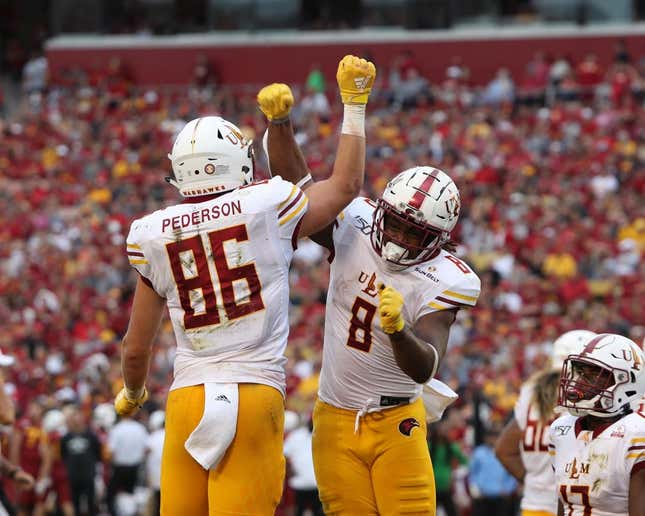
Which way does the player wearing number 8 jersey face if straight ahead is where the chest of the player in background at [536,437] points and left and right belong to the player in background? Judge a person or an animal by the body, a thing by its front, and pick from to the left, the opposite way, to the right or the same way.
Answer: the opposite way

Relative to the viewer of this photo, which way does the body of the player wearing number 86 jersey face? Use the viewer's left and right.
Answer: facing away from the viewer

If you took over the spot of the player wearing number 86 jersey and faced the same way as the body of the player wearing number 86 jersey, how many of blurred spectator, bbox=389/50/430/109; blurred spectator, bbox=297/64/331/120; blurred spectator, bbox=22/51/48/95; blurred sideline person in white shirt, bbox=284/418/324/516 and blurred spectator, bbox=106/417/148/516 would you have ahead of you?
5

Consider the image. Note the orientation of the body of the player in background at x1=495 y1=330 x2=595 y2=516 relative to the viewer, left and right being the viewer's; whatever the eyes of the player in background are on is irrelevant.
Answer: facing away from the viewer

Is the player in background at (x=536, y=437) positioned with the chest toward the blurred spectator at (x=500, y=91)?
yes

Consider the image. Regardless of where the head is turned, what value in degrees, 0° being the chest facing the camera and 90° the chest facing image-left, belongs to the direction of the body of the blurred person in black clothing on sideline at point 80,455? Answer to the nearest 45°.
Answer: approximately 0°

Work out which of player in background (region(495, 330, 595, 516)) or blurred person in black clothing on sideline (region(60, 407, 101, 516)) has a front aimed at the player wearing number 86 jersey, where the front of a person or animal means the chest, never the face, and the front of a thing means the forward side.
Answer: the blurred person in black clothing on sideline
